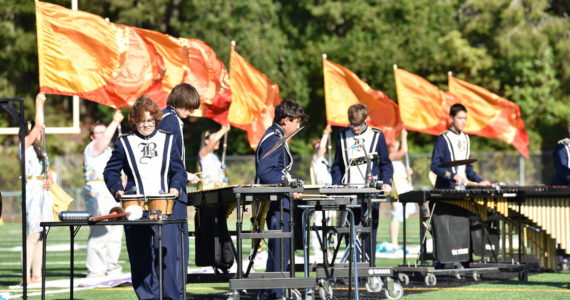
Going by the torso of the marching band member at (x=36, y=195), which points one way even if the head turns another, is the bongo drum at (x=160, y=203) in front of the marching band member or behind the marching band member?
in front

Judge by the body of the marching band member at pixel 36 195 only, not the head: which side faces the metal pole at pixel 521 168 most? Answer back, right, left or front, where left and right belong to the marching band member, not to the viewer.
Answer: left

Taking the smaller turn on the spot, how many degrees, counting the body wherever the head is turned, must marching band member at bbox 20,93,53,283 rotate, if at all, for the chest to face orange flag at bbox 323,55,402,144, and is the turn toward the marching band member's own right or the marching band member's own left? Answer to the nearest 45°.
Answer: approximately 90° to the marching band member's own left

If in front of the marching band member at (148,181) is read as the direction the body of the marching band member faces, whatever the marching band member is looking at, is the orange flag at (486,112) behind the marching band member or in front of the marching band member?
behind

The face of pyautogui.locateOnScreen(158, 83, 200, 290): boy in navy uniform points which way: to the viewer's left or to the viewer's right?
to the viewer's right

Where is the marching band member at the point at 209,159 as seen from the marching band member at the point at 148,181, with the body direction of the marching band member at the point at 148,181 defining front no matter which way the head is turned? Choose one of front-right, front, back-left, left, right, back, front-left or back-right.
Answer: back

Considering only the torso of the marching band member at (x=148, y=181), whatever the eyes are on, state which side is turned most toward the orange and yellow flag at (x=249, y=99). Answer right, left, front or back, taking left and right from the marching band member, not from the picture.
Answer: back

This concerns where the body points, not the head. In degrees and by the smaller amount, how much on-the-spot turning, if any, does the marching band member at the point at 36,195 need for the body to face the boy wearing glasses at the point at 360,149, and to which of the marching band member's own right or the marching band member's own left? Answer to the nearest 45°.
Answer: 0° — they already face them

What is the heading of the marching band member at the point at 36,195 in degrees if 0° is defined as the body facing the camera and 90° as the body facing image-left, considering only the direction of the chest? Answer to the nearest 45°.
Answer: approximately 315°

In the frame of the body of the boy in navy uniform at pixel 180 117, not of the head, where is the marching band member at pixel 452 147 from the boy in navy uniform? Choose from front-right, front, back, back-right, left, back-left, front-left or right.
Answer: front-left
